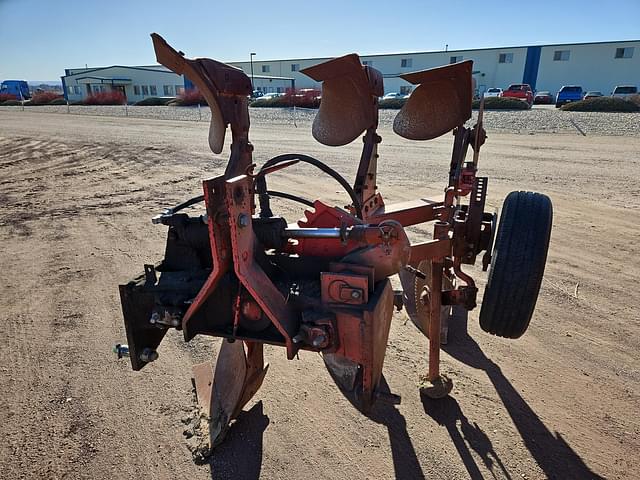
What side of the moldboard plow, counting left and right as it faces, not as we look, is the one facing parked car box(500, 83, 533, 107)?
back

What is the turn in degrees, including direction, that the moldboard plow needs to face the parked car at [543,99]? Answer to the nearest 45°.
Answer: approximately 180°

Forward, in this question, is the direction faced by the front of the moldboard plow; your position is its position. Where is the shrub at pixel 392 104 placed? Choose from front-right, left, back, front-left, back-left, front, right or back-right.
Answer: back-right

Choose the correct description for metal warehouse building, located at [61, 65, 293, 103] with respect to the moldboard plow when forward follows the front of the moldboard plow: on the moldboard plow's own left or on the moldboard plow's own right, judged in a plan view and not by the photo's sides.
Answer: on the moldboard plow's own right

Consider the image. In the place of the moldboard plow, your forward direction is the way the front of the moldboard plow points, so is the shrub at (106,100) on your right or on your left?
on your right

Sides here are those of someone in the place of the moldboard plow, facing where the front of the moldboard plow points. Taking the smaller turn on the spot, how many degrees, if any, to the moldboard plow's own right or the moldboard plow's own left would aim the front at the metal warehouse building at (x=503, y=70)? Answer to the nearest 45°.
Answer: approximately 135° to the moldboard plow's own right

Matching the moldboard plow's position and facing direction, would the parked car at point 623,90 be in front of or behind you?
behind

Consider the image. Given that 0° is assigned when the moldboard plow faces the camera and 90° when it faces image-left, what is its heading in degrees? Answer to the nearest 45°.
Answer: approximately 45°
